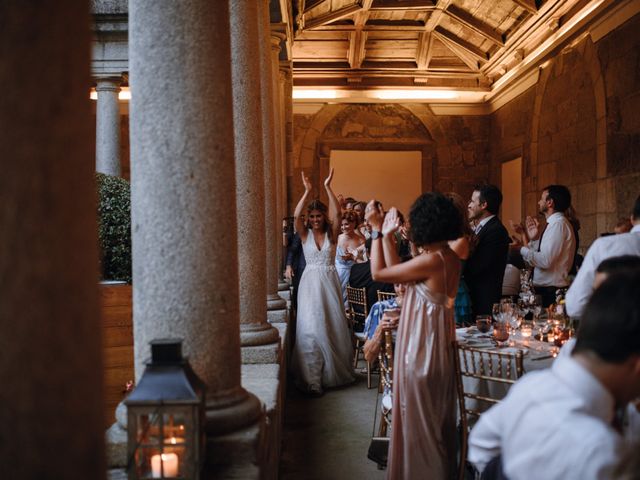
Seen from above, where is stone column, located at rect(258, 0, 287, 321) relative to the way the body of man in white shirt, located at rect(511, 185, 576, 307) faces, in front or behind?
in front

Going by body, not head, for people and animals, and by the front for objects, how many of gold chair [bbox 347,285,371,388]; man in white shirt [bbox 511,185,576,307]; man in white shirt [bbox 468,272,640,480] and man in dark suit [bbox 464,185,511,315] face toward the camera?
0

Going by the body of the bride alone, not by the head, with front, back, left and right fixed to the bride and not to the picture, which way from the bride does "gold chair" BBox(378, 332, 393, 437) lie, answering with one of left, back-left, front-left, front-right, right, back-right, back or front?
front

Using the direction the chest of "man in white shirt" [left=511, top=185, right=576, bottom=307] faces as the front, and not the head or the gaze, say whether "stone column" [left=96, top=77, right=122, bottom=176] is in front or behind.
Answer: in front

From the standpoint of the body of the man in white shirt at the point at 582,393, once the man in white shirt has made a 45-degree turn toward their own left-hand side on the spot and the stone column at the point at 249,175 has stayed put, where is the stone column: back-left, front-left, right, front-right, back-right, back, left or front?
front-left

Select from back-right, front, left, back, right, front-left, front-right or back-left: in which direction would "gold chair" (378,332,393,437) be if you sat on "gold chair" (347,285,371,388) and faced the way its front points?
back-right

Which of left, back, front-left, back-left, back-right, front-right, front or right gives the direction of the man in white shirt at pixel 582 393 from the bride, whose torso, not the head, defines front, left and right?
front

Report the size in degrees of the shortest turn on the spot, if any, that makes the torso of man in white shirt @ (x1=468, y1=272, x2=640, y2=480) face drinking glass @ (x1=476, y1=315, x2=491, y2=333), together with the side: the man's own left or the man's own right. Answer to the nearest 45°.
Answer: approximately 45° to the man's own left

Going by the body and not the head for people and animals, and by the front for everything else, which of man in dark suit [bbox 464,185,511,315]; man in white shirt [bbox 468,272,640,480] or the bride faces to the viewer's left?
the man in dark suit

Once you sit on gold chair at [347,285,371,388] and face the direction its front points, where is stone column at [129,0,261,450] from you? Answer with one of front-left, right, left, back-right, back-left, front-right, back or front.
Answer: back-right

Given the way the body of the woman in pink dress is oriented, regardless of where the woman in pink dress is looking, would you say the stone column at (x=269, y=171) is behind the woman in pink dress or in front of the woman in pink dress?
in front

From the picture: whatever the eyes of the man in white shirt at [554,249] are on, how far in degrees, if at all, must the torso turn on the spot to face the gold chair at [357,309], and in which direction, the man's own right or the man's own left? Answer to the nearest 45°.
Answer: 0° — they already face it

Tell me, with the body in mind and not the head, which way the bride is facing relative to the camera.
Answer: toward the camera

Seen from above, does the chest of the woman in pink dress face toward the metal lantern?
no

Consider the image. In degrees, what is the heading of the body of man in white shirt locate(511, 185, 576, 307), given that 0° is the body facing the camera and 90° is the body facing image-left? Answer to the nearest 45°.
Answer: approximately 90°
